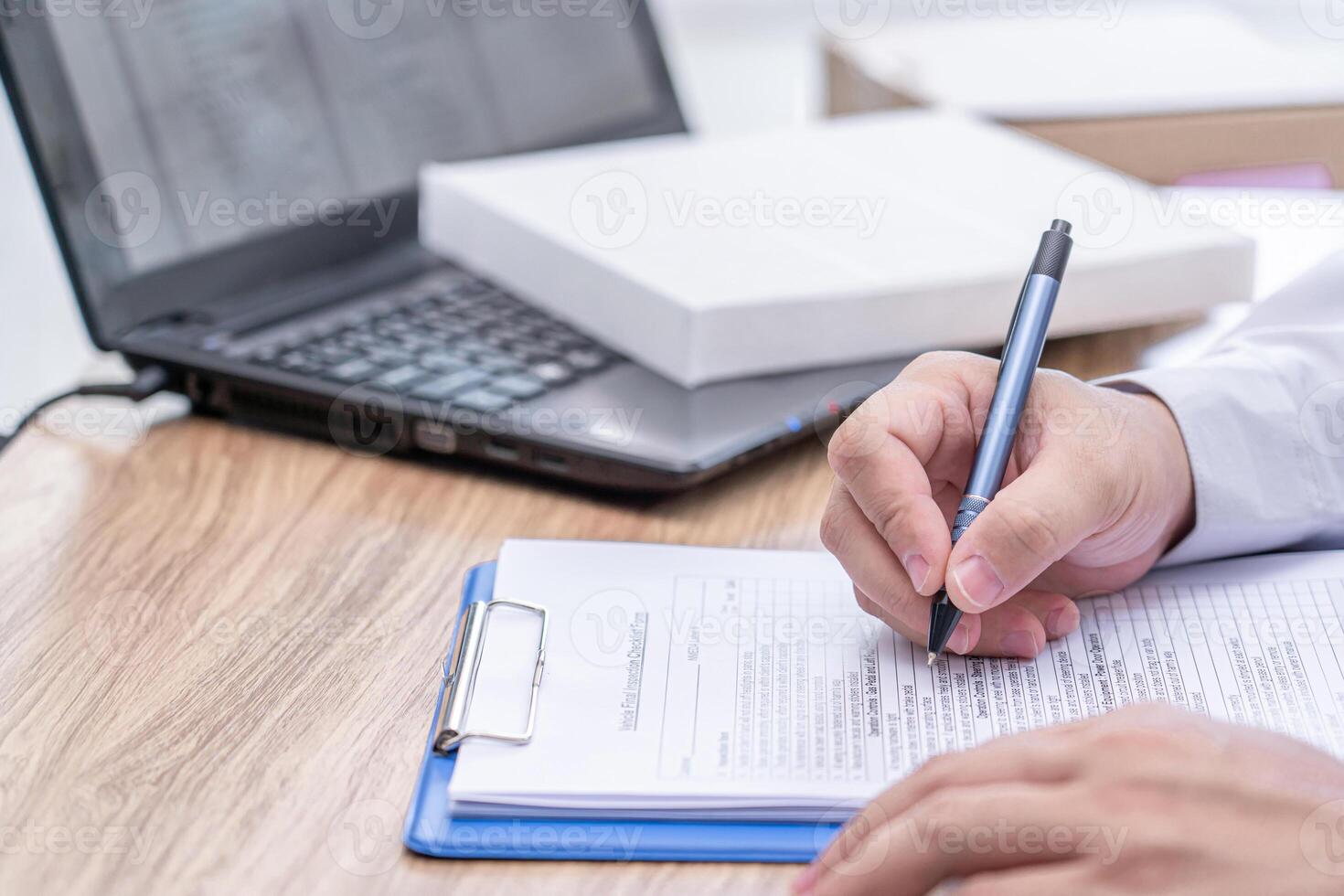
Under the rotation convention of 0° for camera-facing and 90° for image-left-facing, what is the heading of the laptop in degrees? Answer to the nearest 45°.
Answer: approximately 315°
